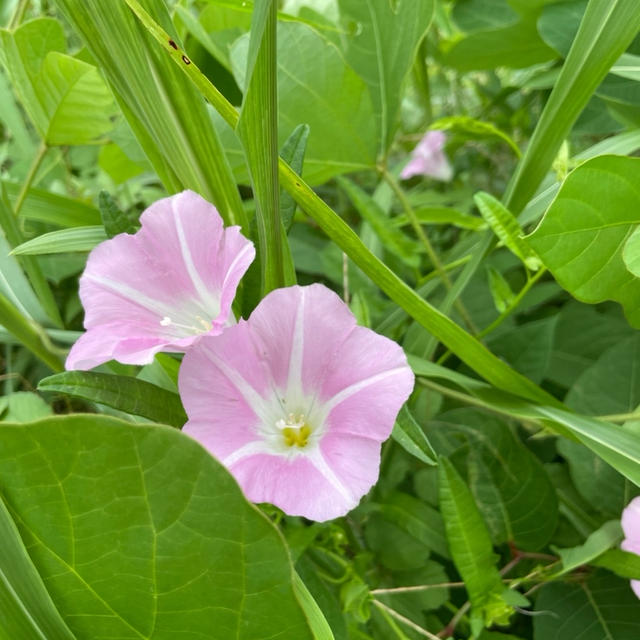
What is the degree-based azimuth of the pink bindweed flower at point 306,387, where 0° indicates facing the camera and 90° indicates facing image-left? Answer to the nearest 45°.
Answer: approximately 0°

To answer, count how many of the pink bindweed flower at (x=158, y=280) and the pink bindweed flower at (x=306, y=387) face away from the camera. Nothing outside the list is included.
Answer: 0
